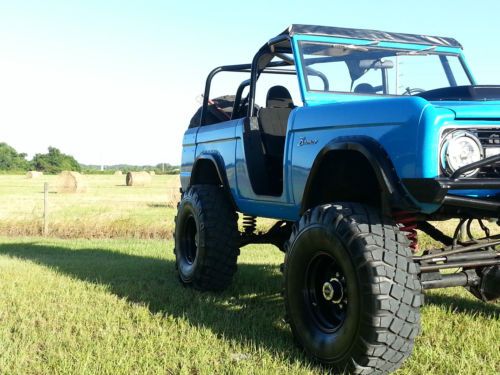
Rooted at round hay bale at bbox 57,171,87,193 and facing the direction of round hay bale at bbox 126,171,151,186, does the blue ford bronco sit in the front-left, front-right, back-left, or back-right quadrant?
back-right

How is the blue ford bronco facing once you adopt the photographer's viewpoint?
facing the viewer and to the right of the viewer

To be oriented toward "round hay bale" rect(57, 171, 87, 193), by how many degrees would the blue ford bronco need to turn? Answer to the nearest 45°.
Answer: approximately 180°

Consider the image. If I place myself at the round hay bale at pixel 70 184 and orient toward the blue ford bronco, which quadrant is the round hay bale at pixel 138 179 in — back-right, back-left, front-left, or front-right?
back-left

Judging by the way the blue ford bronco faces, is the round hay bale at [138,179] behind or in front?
behind
